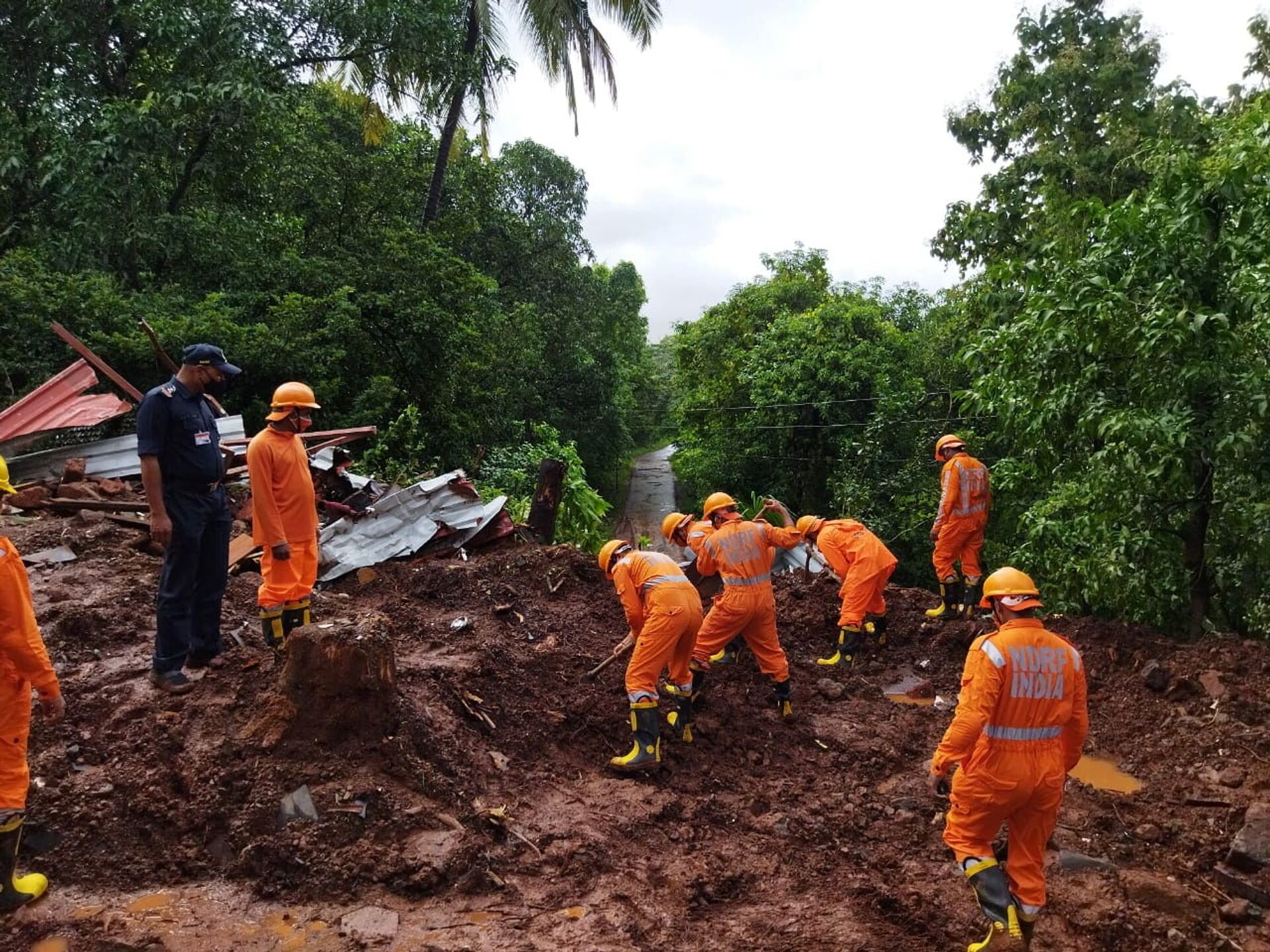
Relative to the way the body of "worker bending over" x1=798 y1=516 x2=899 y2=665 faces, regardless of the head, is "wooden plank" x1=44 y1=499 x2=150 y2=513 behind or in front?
in front

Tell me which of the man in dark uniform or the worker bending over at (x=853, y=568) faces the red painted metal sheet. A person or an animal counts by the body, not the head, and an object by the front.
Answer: the worker bending over

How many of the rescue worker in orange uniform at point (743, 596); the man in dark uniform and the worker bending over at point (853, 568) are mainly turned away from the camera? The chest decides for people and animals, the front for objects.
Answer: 1

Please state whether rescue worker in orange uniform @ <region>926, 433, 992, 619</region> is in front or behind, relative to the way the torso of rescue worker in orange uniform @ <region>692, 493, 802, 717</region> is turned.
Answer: in front

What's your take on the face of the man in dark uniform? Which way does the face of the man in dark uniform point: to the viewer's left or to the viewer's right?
to the viewer's right

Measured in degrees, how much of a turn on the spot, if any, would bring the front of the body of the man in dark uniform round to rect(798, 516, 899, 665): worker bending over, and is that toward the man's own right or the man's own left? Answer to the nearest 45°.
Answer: approximately 45° to the man's own left

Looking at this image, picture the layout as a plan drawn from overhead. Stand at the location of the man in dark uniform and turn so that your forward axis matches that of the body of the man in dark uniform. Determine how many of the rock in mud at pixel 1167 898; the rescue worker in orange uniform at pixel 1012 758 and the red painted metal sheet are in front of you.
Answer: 2

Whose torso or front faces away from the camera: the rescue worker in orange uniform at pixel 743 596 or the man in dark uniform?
the rescue worker in orange uniform

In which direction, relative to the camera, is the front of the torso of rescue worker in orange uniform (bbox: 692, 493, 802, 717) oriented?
away from the camera

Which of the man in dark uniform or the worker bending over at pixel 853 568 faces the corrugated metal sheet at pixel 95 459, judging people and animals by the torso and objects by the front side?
the worker bending over

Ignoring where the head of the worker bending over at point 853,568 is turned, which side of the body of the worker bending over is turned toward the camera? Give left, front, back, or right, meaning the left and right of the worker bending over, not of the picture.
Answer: left

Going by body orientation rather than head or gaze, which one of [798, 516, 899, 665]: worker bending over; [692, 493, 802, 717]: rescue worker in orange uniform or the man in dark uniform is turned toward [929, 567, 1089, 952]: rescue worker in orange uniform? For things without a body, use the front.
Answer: the man in dark uniform

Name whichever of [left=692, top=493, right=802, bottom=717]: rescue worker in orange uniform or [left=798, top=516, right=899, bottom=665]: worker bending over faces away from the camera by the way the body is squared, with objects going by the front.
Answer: the rescue worker in orange uniform

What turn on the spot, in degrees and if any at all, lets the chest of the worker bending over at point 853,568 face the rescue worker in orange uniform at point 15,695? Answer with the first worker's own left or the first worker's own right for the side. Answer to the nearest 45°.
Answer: approximately 45° to the first worker's own left

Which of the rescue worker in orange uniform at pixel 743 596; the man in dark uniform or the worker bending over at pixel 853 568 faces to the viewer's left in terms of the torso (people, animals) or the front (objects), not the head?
the worker bending over

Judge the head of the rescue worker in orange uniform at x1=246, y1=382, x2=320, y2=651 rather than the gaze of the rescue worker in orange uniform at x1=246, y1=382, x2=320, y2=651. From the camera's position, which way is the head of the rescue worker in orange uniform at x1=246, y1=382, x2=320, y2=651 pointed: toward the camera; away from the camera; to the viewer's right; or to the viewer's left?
to the viewer's right
